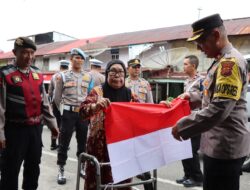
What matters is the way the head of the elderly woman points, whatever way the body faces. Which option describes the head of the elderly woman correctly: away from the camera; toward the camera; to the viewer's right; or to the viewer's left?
toward the camera

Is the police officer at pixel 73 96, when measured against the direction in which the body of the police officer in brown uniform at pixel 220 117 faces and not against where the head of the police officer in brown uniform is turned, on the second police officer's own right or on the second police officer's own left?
on the second police officer's own right

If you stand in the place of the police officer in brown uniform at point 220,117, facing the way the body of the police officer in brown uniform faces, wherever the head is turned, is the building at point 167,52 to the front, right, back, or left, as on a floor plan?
right

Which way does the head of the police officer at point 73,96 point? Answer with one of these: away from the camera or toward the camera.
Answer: toward the camera

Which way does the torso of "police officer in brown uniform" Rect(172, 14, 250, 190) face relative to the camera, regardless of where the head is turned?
to the viewer's left

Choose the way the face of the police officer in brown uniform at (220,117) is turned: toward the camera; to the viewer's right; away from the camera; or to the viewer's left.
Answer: to the viewer's left

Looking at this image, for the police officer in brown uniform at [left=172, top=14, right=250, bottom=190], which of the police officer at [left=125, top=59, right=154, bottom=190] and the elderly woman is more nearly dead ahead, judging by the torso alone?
the elderly woman

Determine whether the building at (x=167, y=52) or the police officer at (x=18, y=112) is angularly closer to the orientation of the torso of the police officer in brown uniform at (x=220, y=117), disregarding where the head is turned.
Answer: the police officer

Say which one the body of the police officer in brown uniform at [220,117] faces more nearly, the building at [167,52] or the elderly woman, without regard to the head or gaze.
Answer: the elderly woman

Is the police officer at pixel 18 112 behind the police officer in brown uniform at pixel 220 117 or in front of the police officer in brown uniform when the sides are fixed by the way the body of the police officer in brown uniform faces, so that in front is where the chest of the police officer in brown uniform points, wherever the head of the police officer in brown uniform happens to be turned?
in front

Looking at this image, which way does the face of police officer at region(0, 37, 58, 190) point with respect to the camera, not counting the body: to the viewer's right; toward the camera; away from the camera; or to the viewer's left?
toward the camera
